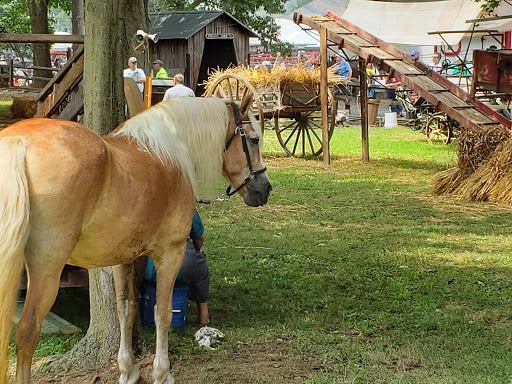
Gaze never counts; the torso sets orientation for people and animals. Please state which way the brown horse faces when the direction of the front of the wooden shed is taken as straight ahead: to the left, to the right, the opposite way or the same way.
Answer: to the left

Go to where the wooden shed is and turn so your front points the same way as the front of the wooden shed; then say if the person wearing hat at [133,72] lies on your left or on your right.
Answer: on your right

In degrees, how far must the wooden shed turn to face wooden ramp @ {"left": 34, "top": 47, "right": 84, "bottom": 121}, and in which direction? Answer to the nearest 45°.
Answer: approximately 45° to its right

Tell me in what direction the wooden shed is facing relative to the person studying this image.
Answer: facing the viewer and to the right of the viewer

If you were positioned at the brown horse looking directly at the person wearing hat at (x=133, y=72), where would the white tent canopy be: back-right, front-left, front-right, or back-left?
front-right

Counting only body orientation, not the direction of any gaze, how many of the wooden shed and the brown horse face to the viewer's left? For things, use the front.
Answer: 0

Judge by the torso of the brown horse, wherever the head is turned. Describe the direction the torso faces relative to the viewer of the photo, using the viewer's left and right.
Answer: facing away from the viewer and to the right of the viewer

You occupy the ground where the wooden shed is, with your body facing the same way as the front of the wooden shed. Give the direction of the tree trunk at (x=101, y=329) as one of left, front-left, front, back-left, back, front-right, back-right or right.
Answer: front-right

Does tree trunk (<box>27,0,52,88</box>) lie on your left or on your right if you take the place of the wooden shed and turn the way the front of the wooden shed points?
on your right

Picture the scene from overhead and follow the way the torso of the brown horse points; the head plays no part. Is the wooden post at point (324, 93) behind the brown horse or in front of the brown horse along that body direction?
in front

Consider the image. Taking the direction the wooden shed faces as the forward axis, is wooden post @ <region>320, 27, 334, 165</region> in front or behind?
in front

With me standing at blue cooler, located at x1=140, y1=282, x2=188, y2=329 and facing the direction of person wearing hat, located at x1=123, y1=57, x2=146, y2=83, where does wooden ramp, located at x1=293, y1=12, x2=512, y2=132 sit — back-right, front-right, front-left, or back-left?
front-right

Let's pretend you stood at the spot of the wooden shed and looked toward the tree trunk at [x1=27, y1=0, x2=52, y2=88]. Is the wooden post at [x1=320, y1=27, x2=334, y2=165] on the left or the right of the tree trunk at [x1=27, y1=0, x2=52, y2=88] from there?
left
